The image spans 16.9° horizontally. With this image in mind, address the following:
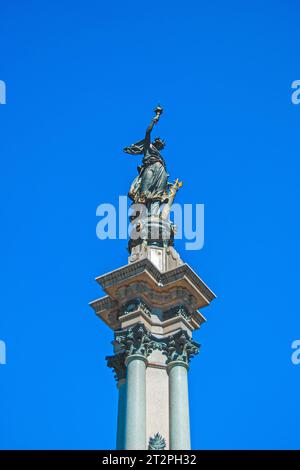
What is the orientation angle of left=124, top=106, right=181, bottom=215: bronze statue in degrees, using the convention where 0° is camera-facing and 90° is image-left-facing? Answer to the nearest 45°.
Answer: approximately 315°
